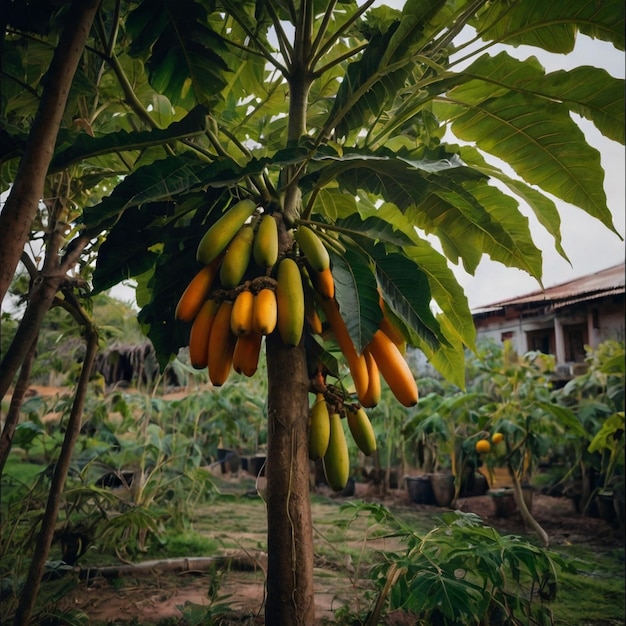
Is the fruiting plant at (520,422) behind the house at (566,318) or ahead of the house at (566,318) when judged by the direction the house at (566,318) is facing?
ahead

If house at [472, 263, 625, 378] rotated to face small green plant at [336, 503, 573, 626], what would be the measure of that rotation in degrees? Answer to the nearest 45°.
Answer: approximately 45° to its left

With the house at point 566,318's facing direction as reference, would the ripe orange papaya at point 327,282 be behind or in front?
in front

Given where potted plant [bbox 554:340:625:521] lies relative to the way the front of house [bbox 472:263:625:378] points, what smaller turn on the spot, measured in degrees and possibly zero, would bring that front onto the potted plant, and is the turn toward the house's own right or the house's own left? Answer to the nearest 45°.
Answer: approximately 45° to the house's own left

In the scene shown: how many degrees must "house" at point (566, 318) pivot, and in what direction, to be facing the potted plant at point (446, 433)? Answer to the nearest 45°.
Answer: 0° — it already faces it

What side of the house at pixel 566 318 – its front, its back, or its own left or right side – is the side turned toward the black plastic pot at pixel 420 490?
front

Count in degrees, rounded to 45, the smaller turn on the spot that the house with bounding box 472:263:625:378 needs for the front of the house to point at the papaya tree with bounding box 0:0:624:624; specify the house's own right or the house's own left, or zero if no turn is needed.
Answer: approximately 45° to the house's own left

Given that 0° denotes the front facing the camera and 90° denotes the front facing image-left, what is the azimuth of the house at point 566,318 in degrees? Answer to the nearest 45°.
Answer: approximately 45°
